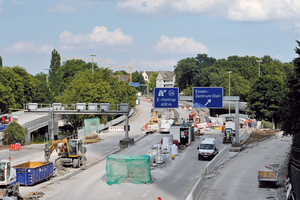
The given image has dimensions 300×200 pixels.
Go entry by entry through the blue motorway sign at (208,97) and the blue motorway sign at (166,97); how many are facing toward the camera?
2

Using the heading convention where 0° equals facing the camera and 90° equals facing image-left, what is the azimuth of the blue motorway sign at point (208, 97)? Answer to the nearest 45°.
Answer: approximately 0°

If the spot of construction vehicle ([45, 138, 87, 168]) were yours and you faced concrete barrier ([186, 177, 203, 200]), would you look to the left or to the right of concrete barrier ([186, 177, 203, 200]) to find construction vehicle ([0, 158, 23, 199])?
right

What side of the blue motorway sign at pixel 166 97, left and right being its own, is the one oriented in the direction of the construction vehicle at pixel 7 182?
front

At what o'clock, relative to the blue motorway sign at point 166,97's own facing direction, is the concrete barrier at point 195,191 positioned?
The concrete barrier is roughly at 12 o'clock from the blue motorway sign.

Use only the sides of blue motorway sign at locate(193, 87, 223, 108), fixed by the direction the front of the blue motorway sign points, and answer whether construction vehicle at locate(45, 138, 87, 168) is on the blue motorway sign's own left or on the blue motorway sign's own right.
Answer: on the blue motorway sign's own right

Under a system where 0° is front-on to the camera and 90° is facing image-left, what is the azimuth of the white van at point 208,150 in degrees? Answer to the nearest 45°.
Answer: approximately 45°

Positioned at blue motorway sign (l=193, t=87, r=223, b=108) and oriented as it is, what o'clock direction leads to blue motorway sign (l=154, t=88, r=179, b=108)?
blue motorway sign (l=154, t=88, r=179, b=108) is roughly at 3 o'clock from blue motorway sign (l=193, t=87, r=223, b=108).

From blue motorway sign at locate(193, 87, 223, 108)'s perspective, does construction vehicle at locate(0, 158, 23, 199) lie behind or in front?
in front
